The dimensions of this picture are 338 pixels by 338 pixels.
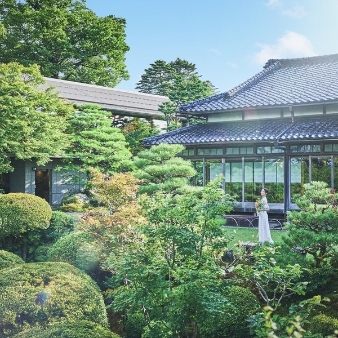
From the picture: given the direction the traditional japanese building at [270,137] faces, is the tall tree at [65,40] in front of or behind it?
behind

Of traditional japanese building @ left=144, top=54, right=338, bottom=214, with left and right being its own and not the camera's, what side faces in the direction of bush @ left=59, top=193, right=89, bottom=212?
right

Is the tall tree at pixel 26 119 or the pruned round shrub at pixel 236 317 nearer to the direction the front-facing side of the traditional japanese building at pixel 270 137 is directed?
the pruned round shrub

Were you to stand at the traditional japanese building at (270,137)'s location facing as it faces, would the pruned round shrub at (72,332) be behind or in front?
in front

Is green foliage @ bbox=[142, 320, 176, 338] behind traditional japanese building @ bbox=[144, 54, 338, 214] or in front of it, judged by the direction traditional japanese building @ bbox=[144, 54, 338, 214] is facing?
in front

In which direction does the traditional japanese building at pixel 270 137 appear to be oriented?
toward the camera

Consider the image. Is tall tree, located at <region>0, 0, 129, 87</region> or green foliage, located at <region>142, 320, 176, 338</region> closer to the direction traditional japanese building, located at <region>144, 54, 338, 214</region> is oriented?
the green foliage

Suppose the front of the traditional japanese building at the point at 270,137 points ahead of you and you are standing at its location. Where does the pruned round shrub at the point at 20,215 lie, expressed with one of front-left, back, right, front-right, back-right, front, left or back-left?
front-right

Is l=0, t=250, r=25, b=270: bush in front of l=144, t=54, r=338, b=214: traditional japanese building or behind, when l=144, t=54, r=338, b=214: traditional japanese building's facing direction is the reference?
in front

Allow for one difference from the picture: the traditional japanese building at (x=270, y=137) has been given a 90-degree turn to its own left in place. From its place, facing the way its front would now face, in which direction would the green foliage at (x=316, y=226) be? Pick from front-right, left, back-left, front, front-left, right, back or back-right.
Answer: right

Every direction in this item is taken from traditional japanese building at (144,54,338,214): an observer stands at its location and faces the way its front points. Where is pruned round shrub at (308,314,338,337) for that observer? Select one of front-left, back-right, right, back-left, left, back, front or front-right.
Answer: front

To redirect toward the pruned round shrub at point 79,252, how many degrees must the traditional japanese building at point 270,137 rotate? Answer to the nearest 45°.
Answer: approximately 45° to its right

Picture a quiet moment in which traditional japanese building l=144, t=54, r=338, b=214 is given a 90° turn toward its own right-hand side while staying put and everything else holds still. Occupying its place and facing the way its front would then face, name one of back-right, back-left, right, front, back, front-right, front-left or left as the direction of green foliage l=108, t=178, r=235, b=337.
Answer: left

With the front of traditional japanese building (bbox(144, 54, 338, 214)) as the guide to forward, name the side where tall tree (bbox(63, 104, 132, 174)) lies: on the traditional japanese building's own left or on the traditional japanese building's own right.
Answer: on the traditional japanese building's own right

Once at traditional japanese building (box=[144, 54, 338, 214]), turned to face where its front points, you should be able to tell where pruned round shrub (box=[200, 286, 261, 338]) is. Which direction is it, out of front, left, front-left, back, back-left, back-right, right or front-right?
front

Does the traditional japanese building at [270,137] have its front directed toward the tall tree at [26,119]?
no

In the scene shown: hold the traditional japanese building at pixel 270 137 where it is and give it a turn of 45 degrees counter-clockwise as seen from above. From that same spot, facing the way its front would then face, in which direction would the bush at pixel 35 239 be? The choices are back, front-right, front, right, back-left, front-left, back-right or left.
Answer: right

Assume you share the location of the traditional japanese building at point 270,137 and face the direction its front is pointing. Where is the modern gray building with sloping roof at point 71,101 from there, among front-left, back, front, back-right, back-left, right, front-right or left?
back-right

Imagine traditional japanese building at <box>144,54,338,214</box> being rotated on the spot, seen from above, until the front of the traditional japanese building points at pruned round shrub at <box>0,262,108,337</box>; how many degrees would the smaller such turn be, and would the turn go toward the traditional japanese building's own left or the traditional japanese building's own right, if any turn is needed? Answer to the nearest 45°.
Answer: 0° — it already faces it
